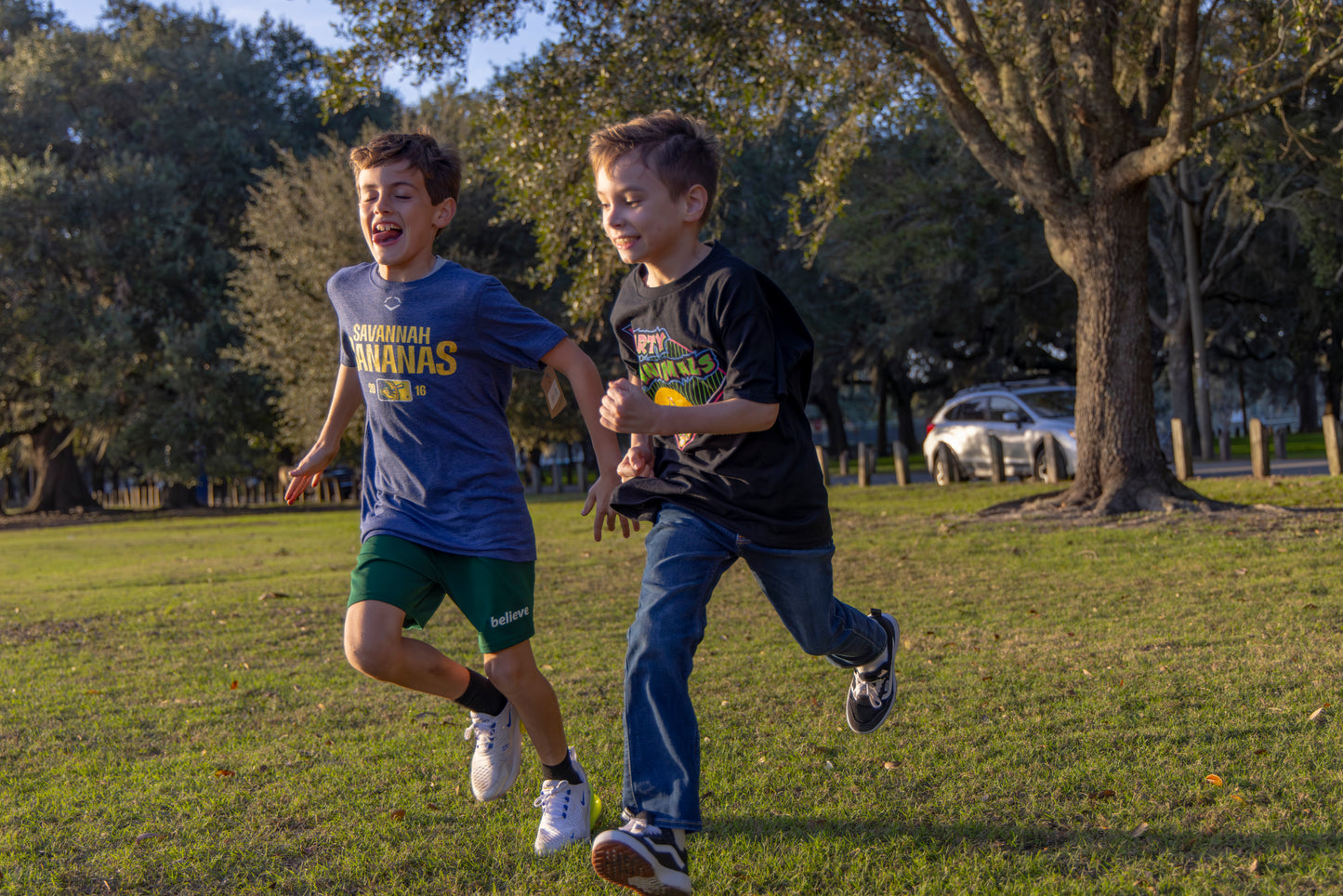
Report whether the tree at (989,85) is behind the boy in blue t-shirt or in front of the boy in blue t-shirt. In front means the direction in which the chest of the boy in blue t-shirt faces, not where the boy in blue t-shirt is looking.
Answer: behind

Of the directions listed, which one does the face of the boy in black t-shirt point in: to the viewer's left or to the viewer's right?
to the viewer's left

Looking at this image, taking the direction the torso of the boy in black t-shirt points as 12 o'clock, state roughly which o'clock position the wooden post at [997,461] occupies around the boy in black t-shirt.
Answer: The wooden post is roughly at 5 o'clock from the boy in black t-shirt.

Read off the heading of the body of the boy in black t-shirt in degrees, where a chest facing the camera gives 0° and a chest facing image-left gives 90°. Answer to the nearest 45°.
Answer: approximately 45°

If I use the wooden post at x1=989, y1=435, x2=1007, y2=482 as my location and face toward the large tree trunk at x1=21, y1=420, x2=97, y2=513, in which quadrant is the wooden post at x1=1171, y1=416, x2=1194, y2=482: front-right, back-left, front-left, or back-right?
back-left

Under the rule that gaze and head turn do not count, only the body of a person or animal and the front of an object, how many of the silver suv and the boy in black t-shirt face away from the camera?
0

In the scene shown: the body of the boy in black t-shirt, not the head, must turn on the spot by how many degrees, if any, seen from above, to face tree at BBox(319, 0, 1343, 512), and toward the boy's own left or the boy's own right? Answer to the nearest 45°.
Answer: approximately 135° to the boy's own right

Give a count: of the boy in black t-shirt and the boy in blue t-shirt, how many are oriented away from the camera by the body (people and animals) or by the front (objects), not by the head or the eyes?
0

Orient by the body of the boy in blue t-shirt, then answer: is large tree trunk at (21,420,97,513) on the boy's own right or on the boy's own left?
on the boy's own right

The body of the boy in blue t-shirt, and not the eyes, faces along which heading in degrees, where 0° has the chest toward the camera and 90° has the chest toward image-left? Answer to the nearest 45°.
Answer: approximately 45°

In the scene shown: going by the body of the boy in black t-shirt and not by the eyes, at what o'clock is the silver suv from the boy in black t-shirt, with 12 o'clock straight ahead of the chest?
The silver suv is roughly at 5 o'clock from the boy in black t-shirt.

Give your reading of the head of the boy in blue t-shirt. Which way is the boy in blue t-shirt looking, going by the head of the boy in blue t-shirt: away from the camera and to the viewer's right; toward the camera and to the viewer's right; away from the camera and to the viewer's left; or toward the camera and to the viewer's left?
toward the camera and to the viewer's left
